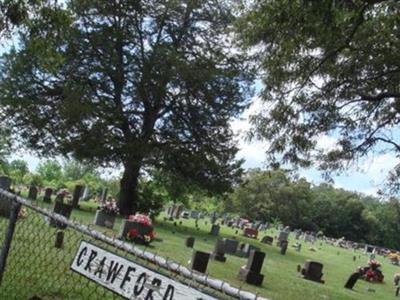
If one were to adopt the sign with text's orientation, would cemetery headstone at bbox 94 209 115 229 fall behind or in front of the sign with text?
behind

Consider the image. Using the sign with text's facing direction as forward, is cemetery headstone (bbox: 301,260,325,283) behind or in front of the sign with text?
behind

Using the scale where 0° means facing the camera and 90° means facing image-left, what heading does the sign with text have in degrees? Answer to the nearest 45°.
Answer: approximately 0°

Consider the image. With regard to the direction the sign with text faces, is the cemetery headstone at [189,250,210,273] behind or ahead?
behind

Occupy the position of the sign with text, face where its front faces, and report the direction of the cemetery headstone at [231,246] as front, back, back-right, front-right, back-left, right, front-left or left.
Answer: back

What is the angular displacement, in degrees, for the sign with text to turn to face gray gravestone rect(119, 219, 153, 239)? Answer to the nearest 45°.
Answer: approximately 180°

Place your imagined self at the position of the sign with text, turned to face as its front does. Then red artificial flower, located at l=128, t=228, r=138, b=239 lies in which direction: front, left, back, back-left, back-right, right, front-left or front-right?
back

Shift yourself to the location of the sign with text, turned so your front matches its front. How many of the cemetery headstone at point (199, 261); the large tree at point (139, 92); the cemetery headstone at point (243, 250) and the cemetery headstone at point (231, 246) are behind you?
4

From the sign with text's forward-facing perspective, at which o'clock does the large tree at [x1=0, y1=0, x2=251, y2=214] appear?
The large tree is roughly at 6 o'clock from the sign with text.

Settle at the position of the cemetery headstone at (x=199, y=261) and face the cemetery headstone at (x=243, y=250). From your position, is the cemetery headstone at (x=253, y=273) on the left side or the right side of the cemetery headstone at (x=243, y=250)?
right

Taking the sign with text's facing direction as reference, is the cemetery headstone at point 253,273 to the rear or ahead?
to the rear

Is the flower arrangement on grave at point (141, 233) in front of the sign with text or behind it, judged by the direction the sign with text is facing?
behind

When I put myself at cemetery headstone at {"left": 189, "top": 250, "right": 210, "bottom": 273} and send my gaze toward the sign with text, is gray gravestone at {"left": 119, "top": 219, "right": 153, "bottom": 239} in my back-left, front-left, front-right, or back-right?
back-right

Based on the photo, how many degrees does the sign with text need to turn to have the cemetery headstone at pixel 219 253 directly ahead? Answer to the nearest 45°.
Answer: approximately 180°
